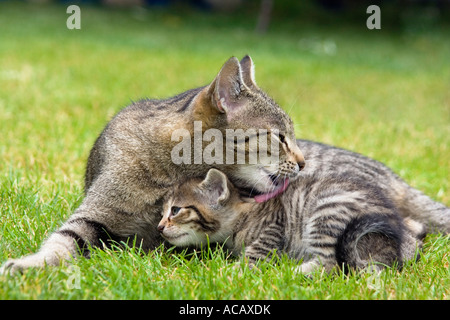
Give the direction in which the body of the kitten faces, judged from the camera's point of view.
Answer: to the viewer's left

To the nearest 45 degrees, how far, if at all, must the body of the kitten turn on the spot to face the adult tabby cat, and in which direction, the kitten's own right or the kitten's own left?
0° — it already faces it
